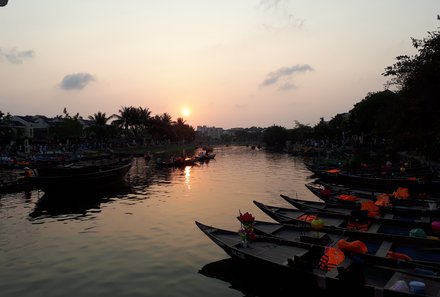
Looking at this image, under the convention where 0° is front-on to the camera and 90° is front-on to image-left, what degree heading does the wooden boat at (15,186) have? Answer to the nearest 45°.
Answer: approximately 270°

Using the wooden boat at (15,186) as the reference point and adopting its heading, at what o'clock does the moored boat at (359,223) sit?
The moored boat is roughly at 2 o'clock from the wooden boat.

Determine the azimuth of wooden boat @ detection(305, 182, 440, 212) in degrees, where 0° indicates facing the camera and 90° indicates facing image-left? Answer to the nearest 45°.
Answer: approximately 90°

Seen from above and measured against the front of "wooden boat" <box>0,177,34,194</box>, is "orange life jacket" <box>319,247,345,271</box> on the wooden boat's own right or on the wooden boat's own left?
on the wooden boat's own right

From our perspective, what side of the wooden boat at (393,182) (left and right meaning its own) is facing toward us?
left

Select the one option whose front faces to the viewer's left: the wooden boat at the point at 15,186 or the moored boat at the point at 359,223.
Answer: the moored boat

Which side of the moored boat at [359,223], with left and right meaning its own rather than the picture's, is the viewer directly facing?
left

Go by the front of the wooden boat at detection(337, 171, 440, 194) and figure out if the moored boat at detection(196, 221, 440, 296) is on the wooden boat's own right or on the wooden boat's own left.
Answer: on the wooden boat's own left

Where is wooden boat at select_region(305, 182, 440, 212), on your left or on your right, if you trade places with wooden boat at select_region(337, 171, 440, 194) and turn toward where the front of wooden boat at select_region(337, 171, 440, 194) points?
on your left

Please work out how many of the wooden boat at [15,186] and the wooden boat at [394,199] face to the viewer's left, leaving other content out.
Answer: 1

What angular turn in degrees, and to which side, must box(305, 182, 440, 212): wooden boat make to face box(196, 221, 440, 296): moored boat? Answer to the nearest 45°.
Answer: approximately 90° to its left

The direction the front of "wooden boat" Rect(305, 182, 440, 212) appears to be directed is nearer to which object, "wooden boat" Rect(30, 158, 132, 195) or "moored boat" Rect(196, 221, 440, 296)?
the wooden boat

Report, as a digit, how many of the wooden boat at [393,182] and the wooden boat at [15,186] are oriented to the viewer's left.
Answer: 1

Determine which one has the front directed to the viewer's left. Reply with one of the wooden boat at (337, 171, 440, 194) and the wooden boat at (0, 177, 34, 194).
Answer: the wooden boat at (337, 171, 440, 194)
